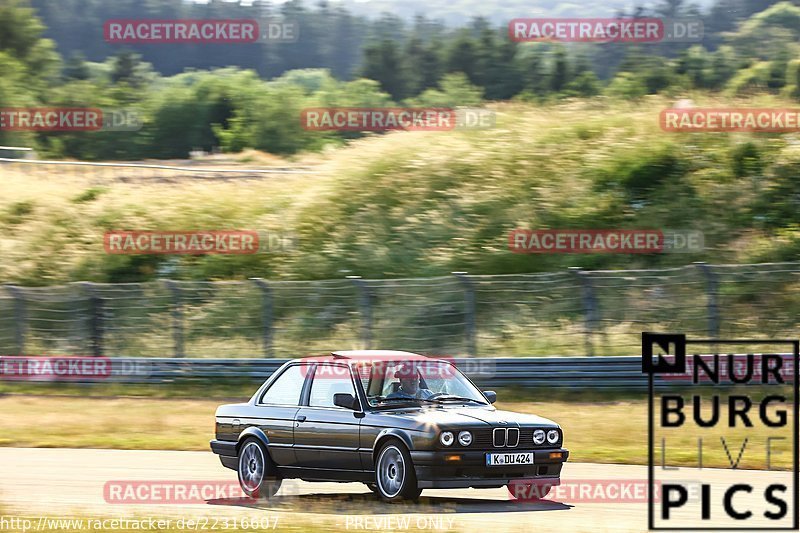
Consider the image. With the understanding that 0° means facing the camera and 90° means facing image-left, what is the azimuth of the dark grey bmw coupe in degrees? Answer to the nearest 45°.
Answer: approximately 315°

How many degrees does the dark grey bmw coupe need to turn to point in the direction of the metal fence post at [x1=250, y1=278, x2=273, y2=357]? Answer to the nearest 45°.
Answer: approximately 135° to its left

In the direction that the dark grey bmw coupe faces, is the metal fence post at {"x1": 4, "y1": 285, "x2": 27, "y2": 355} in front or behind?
behind

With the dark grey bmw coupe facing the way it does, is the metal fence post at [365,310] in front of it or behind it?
behind

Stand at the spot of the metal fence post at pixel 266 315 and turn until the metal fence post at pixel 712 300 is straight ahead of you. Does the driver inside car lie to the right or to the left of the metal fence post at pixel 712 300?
right

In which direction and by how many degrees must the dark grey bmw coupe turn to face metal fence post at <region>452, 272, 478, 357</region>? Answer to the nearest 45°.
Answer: approximately 135° to its left

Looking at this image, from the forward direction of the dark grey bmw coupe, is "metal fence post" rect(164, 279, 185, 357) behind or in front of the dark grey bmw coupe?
behind

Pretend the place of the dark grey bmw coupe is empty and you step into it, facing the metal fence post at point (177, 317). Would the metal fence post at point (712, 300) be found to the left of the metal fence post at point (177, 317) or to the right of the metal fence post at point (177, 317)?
right

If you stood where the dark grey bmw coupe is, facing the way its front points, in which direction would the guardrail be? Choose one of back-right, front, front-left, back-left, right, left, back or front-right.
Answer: back-left

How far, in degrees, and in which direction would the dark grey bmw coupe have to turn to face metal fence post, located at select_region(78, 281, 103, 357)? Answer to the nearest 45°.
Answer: approximately 135° to its left
